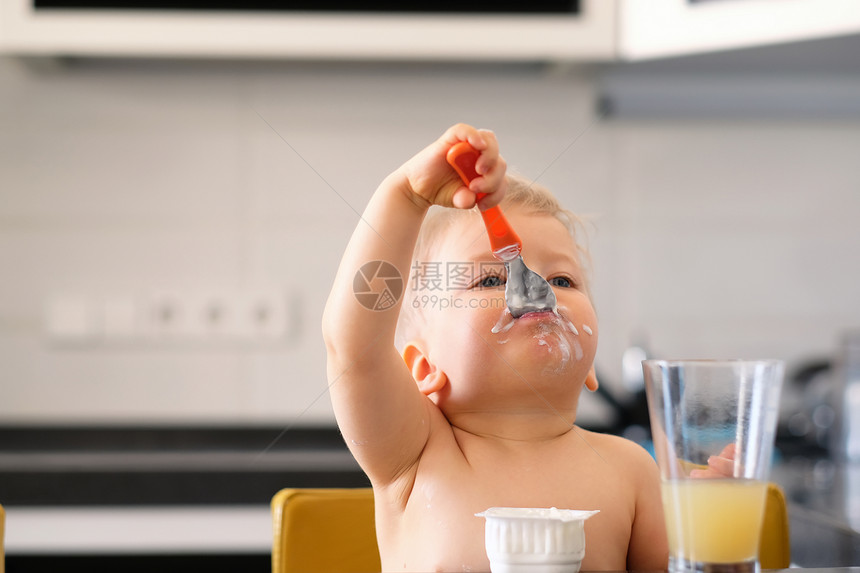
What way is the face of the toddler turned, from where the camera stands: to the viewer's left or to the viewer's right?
to the viewer's right

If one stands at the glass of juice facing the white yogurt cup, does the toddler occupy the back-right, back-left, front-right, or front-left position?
front-right

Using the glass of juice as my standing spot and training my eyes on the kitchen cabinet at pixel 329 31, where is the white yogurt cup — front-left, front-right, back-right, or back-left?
front-left

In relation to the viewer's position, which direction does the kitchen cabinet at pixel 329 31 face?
facing the viewer

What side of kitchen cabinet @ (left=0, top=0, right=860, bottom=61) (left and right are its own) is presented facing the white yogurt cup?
front

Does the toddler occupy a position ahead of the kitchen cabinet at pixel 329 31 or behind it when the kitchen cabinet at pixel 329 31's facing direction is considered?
ahead

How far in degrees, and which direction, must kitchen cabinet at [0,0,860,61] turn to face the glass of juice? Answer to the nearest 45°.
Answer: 0° — it already faces it
